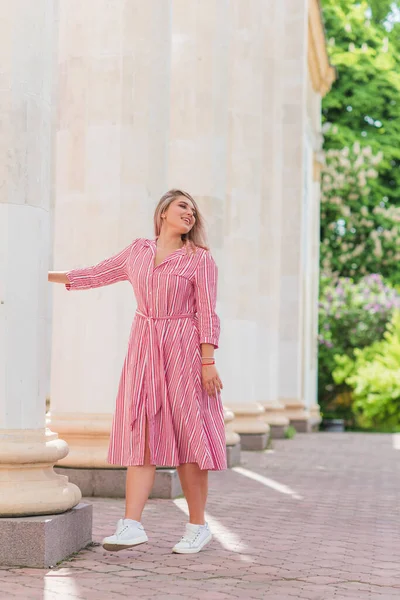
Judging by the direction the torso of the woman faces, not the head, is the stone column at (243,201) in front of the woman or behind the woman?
behind

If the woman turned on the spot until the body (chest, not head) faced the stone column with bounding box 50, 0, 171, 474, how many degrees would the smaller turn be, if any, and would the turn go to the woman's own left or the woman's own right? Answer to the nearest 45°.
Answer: approximately 135° to the woman's own right

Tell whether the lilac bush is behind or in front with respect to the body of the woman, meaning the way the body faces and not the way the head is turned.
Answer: behind

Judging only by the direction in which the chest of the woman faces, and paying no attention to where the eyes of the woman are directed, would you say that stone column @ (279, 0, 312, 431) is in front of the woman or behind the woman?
behind

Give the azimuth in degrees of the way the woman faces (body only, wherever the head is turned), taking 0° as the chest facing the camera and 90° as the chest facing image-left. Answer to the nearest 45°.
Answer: approximately 45°

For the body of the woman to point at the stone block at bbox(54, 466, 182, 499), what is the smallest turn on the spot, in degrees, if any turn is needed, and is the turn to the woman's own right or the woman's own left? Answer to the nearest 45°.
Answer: approximately 135° to the woman's own right
